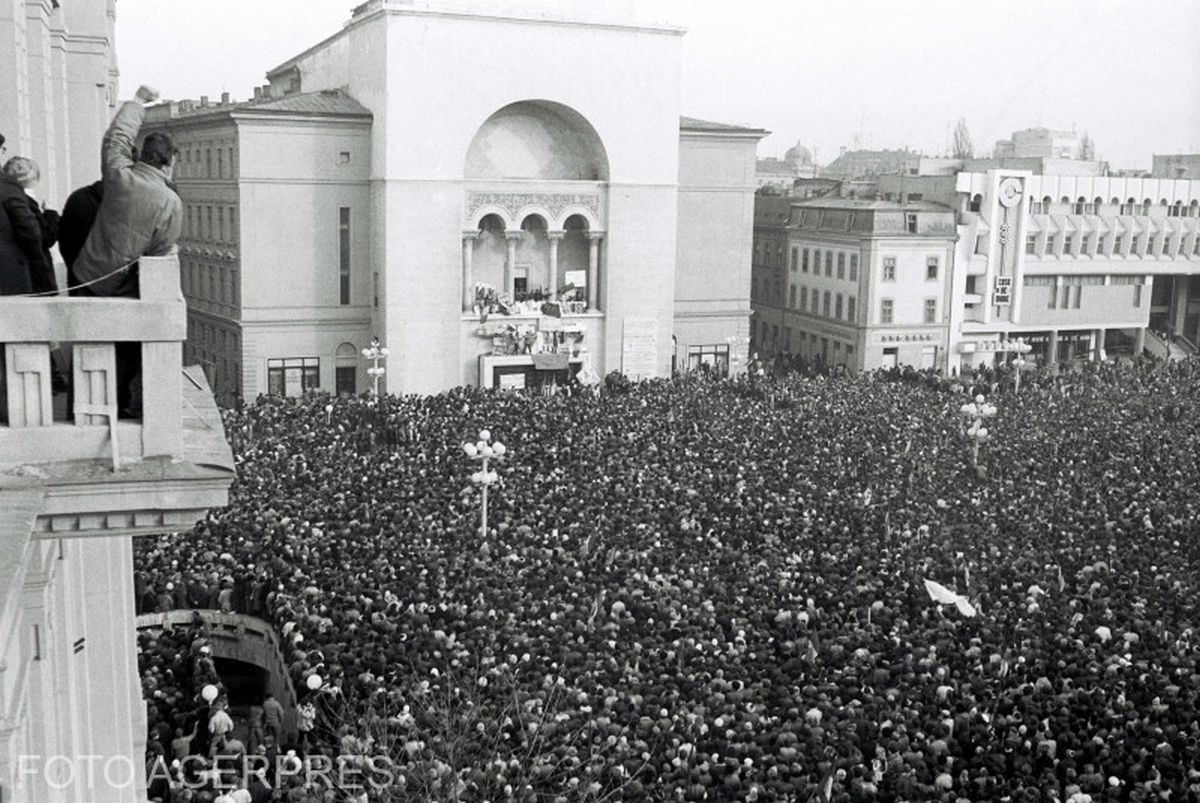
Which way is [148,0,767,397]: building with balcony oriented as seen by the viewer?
toward the camera

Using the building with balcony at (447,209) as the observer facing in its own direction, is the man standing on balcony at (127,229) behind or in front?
in front

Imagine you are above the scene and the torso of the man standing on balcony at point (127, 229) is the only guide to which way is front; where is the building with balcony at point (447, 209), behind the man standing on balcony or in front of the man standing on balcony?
in front

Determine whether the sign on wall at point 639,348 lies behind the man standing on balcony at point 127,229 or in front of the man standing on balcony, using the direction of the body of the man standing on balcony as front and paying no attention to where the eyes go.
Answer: in front

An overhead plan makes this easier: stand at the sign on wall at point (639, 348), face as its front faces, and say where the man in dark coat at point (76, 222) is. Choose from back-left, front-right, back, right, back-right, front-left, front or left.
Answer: front

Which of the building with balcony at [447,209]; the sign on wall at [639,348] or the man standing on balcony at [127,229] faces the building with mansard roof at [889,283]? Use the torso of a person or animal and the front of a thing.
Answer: the man standing on balcony

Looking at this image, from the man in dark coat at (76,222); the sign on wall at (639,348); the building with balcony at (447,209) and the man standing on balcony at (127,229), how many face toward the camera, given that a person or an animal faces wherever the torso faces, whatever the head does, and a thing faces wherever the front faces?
2

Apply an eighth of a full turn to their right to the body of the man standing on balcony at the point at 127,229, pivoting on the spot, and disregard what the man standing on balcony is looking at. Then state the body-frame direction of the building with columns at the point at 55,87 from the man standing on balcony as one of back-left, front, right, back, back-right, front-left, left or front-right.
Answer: left

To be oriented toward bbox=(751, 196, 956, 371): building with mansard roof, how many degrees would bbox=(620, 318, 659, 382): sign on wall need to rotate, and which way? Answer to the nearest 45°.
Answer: approximately 135° to its left

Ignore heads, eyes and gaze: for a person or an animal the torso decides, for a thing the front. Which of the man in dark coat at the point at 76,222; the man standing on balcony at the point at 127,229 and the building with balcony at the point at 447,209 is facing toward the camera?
the building with balcony

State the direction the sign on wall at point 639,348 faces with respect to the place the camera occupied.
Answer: facing the viewer

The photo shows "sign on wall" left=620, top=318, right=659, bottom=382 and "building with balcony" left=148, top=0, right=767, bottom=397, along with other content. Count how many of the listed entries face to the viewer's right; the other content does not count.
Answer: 0
